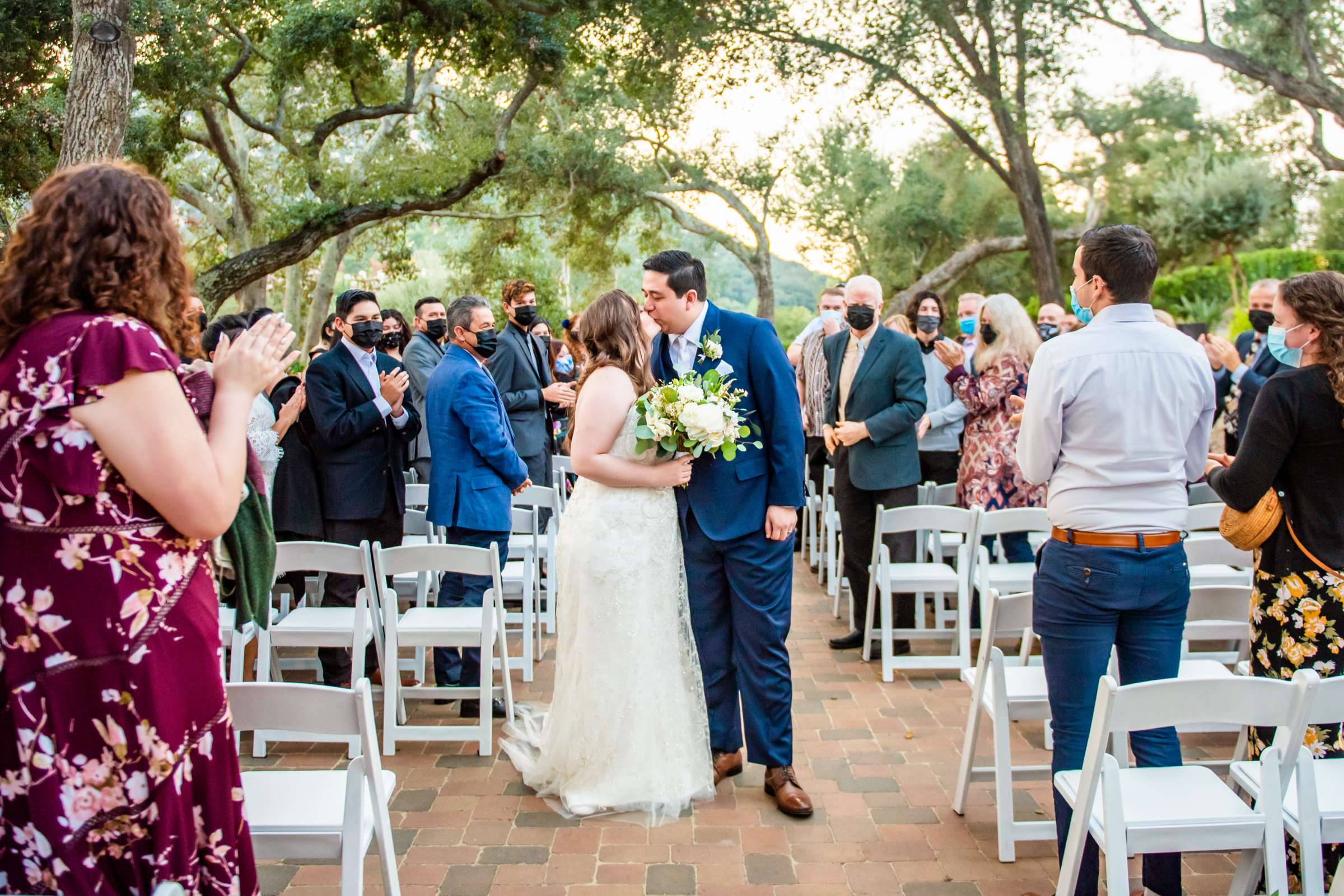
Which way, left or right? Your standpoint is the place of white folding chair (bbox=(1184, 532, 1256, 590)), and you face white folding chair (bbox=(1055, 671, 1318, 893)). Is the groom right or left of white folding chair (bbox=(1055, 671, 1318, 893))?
right

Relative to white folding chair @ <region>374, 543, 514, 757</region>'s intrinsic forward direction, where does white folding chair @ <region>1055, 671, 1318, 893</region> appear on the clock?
white folding chair @ <region>1055, 671, 1318, 893</region> is roughly at 5 o'clock from white folding chair @ <region>374, 543, 514, 757</region>.

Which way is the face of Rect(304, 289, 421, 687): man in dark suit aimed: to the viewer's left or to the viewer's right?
to the viewer's right

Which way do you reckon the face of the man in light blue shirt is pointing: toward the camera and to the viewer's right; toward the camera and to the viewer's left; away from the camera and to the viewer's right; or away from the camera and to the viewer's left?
away from the camera and to the viewer's left

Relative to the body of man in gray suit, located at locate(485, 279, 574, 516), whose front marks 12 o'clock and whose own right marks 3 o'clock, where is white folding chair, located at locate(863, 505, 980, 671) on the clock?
The white folding chair is roughly at 12 o'clock from the man in gray suit.

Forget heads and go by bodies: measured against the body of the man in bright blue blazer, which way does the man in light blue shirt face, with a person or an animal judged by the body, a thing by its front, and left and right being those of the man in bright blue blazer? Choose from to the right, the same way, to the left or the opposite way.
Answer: to the left

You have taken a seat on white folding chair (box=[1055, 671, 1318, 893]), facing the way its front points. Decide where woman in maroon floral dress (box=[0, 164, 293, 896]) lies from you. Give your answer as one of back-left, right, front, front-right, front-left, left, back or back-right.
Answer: left

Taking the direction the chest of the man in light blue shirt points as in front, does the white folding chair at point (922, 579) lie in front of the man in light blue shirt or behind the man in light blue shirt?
in front

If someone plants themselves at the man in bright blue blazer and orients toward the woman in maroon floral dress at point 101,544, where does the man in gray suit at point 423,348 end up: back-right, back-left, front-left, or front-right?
back-right

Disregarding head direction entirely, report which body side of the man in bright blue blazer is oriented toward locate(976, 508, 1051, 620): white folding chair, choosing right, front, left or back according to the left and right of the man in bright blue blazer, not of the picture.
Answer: front

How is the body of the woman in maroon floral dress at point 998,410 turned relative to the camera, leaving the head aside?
to the viewer's left

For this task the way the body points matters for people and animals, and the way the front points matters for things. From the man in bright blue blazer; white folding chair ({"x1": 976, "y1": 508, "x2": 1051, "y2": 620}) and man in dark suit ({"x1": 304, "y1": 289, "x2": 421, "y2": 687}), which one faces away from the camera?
the white folding chair

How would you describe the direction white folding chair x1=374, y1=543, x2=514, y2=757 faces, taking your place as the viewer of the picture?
facing away from the viewer

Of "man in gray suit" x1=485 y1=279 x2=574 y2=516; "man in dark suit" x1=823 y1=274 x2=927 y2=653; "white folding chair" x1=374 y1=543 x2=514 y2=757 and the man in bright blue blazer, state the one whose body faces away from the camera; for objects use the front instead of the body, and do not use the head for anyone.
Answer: the white folding chair

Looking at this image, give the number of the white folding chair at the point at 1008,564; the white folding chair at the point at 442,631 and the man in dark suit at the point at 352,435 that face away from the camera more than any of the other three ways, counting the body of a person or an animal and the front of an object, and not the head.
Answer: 2

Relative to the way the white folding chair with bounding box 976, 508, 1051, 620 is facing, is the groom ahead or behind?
behind
